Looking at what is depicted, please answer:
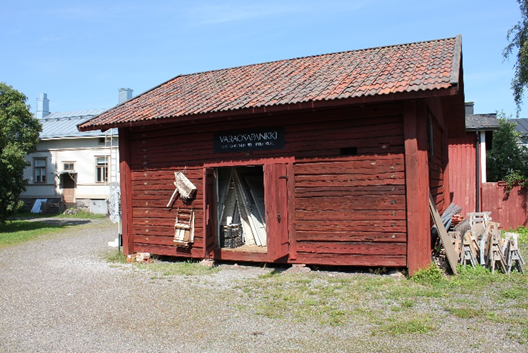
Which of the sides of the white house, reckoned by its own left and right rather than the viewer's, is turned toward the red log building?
front

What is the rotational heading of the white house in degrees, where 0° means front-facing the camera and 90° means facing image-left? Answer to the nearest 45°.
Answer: approximately 0°

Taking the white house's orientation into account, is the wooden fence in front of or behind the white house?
in front

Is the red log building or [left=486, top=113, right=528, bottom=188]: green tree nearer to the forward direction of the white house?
the red log building

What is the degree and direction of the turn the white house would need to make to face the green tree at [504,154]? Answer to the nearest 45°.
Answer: approximately 45° to its left

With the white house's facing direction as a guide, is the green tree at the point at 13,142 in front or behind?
in front
